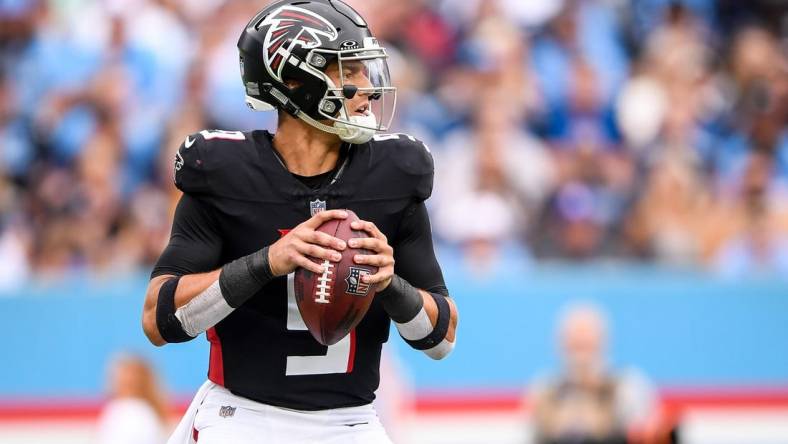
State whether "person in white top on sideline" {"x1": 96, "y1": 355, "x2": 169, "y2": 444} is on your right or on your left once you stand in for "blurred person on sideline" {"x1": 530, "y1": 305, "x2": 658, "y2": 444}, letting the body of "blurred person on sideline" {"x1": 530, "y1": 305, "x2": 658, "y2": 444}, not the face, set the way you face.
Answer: on your right

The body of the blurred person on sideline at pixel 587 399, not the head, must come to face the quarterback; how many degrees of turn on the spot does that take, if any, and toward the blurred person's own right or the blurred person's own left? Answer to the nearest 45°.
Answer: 0° — they already face them

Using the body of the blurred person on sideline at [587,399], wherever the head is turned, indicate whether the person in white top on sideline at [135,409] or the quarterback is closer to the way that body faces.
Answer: the quarterback

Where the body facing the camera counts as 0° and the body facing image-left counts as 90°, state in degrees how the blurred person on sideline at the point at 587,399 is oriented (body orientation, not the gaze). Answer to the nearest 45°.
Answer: approximately 0°
